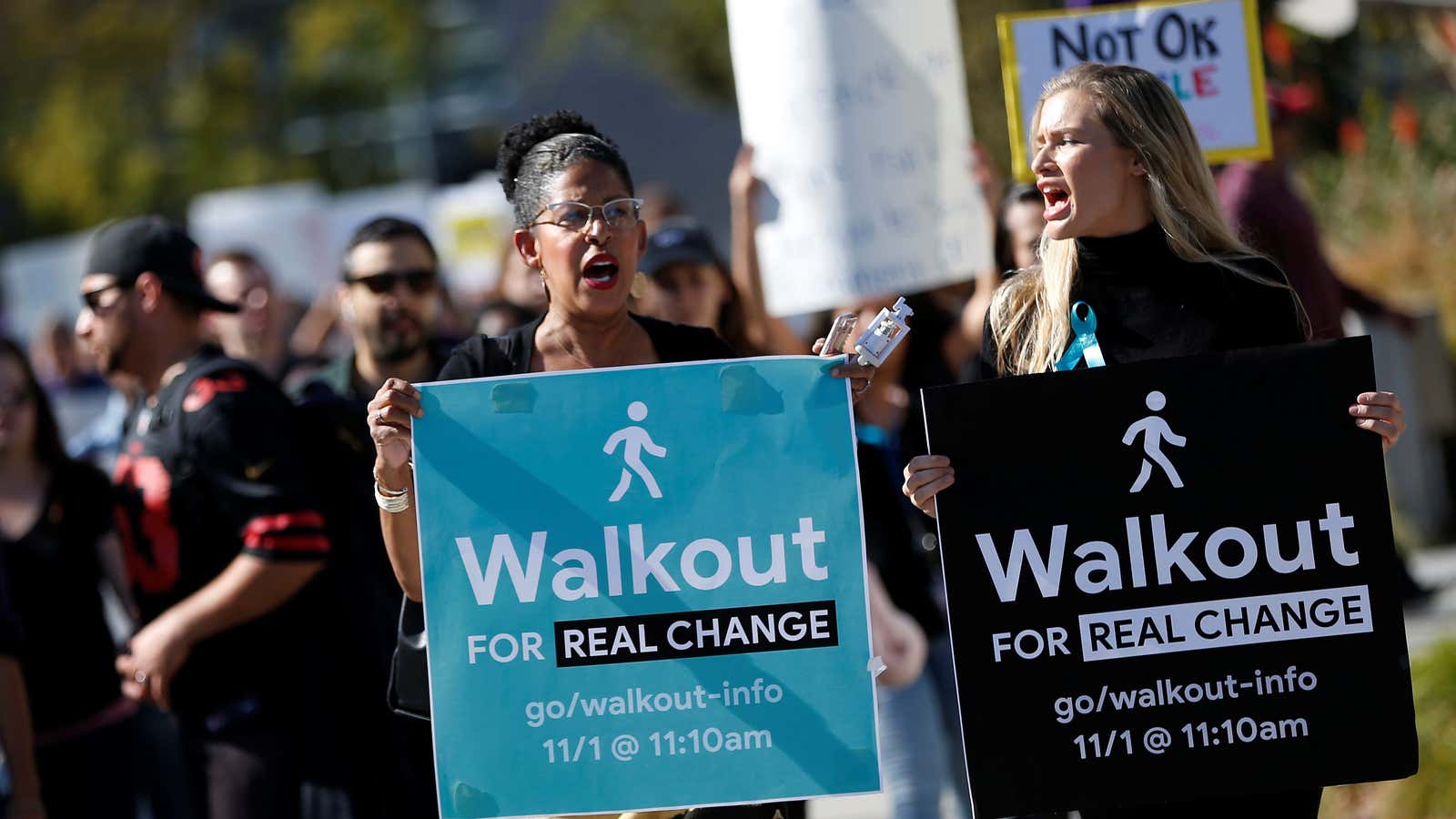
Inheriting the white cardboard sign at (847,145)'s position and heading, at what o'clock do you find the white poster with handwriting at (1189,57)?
The white poster with handwriting is roughly at 9 o'clock from the white cardboard sign.

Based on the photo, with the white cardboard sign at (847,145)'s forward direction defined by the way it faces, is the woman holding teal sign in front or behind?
in front

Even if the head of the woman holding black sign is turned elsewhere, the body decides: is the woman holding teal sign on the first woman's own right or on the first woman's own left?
on the first woman's own right

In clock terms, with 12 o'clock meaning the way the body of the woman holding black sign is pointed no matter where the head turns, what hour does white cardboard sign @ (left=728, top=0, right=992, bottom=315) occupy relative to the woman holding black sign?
The white cardboard sign is roughly at 5 o'clock from the woman holding black sign.

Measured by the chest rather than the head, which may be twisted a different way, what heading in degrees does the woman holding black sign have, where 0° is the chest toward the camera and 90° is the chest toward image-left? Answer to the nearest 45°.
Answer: approximately 0°

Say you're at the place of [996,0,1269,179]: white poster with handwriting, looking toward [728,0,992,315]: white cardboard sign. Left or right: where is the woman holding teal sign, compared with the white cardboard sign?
left

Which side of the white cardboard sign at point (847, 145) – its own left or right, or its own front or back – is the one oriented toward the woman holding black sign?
front

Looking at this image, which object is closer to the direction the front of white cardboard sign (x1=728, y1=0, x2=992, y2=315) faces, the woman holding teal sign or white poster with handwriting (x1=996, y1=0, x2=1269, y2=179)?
the woman holding teal sign

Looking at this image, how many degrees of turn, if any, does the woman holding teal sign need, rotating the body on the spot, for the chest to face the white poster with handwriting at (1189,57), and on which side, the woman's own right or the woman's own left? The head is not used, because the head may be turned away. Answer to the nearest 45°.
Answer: approximately 135° to the woman's own left

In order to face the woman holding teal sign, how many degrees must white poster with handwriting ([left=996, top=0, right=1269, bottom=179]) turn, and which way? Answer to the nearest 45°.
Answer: approximately 45° to its right
